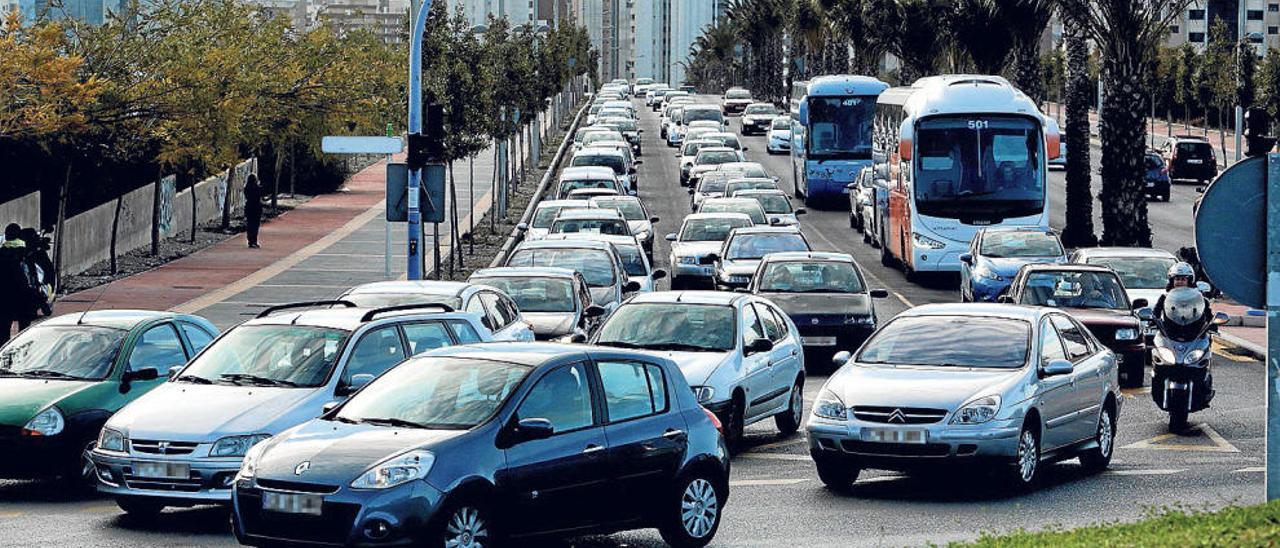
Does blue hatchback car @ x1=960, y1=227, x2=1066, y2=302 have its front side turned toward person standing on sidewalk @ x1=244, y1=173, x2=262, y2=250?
no

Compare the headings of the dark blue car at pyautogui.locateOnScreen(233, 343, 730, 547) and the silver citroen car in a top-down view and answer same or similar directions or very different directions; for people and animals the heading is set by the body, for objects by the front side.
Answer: same or similar directions

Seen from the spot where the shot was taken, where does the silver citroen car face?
facing the viewer and to the left of the viewer

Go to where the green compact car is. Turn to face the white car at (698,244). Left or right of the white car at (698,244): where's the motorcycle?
right

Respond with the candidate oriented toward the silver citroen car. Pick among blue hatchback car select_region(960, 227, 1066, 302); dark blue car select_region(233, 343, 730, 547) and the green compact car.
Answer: the blue hatchback car

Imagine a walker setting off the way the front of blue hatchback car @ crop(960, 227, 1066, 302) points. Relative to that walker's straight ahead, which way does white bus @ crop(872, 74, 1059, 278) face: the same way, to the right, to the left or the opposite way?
the same way

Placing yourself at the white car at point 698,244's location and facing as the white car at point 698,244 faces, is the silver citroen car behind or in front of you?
in front

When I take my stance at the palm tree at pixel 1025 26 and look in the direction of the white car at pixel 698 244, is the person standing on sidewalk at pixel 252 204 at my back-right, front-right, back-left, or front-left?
front-right

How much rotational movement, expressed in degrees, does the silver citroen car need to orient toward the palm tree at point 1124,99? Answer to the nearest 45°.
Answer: approximately 135° to its right

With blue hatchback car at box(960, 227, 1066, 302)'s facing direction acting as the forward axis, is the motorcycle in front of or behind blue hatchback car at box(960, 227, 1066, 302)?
in front

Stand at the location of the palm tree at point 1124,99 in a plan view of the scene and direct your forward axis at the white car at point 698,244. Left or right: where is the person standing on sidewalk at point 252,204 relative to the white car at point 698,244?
right

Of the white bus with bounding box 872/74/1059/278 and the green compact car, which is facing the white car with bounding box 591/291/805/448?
the white bus

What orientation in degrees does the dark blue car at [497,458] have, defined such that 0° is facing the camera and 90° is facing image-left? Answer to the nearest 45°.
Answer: approximately 45°

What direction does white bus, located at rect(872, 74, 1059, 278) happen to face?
toward the camera

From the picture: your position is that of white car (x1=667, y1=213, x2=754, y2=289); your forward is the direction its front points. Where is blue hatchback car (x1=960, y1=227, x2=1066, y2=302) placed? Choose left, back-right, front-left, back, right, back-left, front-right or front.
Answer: front-left

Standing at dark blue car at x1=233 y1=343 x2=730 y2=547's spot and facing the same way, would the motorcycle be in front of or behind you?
behind

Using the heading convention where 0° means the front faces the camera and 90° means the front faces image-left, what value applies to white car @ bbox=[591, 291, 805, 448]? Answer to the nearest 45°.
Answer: approximately 45°

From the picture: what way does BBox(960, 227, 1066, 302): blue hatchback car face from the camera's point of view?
toward the camera

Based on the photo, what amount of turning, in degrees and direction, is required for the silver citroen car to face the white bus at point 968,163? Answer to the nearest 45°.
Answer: approximately 135° to its right

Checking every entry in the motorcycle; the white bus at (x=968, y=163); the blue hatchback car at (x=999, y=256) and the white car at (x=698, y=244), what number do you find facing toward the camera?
4

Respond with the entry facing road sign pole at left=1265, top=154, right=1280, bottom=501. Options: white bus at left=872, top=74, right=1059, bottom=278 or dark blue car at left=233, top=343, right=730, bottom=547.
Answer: the white bus

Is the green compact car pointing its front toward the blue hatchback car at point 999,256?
no
